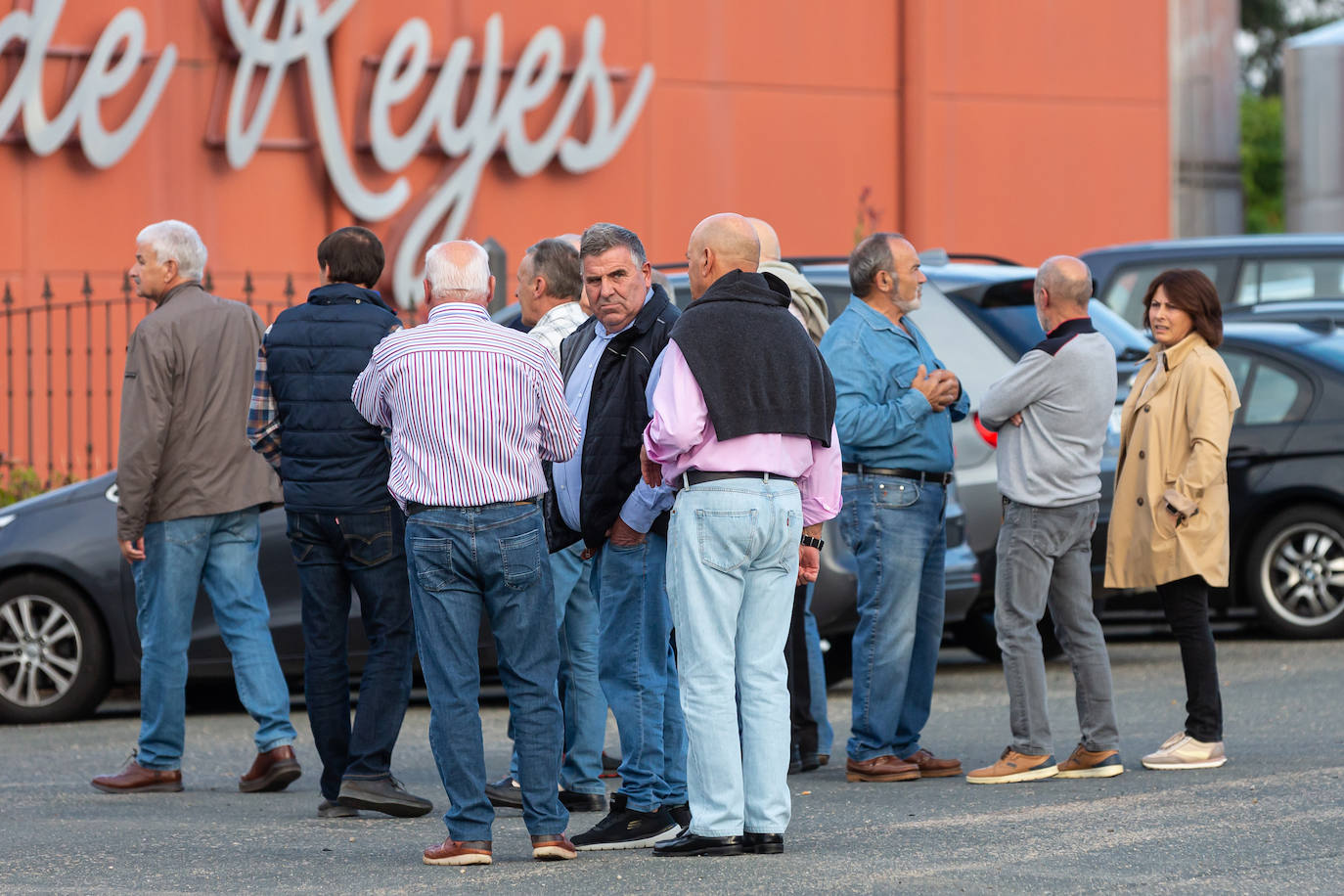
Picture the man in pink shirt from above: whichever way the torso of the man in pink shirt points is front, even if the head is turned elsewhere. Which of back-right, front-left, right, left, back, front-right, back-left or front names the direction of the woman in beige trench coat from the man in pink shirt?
right

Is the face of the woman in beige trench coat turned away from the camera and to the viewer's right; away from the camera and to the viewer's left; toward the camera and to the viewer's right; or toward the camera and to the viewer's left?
toward the camera and to the viewer's left

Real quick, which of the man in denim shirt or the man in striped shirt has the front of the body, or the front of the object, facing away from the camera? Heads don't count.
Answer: the man in striped shirt

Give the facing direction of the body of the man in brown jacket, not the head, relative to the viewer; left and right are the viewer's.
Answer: facing away from the viewer and to the left of the viewer

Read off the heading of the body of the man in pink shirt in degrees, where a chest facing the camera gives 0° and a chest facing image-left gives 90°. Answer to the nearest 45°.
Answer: approximately 135°

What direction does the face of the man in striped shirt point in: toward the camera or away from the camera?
away from the camera

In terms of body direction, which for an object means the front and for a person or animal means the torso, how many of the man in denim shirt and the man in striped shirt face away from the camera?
1

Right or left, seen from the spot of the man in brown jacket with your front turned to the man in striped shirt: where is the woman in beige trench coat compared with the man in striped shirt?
left

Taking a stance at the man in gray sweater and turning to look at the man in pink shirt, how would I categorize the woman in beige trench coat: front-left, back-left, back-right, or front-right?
back-left

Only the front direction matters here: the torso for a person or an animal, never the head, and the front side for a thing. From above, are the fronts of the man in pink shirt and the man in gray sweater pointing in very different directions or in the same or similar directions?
same or similar directions

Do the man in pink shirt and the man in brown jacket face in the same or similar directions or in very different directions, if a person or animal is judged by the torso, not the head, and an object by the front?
same or similar directions

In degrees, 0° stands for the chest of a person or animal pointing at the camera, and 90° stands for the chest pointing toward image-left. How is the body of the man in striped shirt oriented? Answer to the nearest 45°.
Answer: approximately 180°
